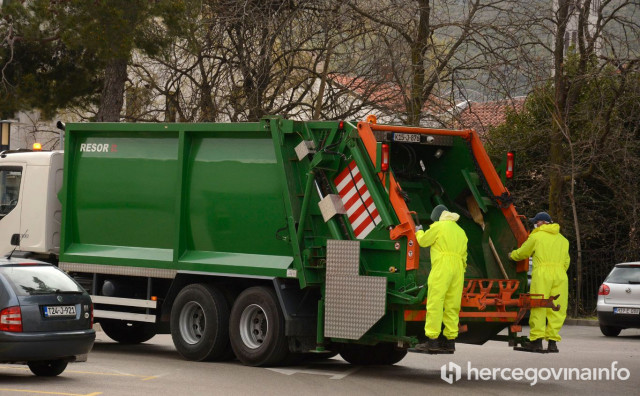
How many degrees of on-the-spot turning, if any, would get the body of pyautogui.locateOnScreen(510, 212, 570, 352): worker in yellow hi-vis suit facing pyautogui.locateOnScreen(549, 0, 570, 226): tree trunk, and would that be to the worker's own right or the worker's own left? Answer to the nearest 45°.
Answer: approximately 45° to the worker's own right

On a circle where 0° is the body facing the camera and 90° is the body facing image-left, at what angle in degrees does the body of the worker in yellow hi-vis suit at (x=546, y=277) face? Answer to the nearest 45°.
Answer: approximately 135°

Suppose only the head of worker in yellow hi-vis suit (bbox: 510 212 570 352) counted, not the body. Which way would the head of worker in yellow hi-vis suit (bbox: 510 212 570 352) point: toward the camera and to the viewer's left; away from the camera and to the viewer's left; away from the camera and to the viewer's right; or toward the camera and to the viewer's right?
away from the camera and to the viewer's left

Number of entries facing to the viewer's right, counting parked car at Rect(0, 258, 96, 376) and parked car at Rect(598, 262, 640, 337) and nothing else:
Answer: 0

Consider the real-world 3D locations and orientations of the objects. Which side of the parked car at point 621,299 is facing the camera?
back

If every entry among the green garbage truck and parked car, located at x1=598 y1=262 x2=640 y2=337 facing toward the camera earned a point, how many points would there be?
0

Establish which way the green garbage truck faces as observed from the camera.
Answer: facing away from the viewer and to the left of the viewer

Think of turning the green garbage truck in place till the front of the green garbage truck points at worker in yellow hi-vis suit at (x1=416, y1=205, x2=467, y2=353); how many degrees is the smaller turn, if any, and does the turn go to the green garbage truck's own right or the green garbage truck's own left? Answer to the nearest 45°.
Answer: approximately 180°
